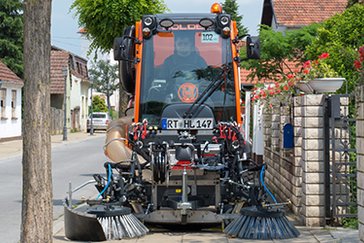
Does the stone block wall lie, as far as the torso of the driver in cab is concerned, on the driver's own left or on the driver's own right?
on the driver's own left

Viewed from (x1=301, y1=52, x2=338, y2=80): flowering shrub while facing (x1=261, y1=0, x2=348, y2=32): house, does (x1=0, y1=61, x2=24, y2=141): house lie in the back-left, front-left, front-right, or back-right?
front-left

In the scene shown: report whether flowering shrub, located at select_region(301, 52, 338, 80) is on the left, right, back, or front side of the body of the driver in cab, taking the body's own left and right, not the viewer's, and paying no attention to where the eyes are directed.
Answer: left

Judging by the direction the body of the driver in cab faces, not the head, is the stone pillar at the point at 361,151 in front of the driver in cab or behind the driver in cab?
in front

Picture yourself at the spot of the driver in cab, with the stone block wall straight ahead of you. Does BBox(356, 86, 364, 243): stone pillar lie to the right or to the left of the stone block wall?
right

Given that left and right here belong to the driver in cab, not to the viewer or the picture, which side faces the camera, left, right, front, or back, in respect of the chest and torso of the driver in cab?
front

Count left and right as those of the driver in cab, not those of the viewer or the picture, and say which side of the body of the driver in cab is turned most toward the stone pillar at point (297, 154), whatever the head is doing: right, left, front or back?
left

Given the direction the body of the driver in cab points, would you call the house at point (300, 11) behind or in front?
behind
